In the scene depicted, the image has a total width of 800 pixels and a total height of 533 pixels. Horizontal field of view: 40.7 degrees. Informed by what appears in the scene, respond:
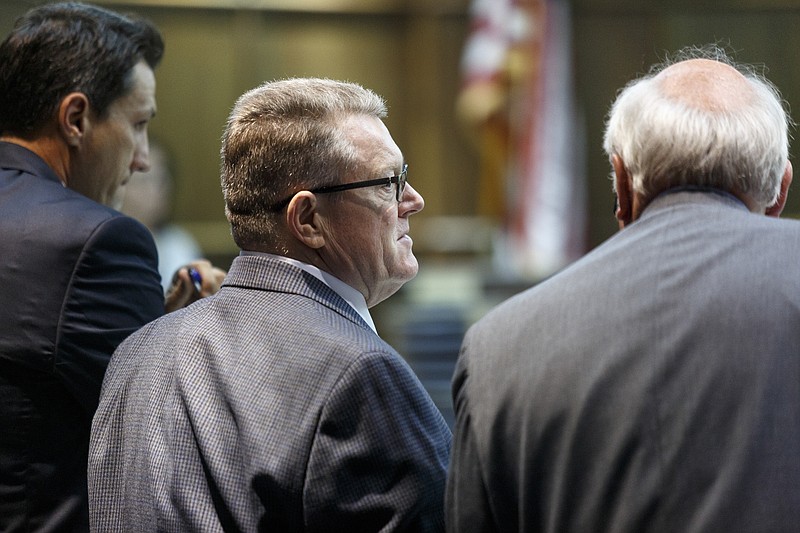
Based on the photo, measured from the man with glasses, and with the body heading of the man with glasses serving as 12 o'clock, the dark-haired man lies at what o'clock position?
The dark-haired man is roughly at 9 o'clock from the man with glasses.

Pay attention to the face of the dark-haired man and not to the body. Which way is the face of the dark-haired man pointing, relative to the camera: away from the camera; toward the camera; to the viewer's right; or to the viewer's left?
to the viewer's right

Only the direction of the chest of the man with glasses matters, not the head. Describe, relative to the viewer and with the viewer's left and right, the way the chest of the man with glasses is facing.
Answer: facing away from the viewer and to the right of the viewer

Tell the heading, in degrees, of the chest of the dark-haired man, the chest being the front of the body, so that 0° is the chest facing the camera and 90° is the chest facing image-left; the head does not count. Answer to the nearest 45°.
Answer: approximately 225°

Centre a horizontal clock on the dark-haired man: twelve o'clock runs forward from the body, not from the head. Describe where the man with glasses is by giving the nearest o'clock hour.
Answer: The man with glasses is roughly at 3 o'clock from the dark-haired man.

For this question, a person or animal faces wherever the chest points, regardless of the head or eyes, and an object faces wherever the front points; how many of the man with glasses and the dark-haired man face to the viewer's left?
0

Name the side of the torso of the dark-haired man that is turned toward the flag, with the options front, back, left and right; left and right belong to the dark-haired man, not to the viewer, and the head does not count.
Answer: front

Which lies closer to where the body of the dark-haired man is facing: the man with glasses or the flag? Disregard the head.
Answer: the flag

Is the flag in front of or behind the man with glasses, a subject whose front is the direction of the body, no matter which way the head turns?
in front

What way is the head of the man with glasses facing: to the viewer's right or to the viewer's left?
to the viewer's right

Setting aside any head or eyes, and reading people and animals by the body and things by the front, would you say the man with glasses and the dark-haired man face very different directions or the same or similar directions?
same or similar directions
